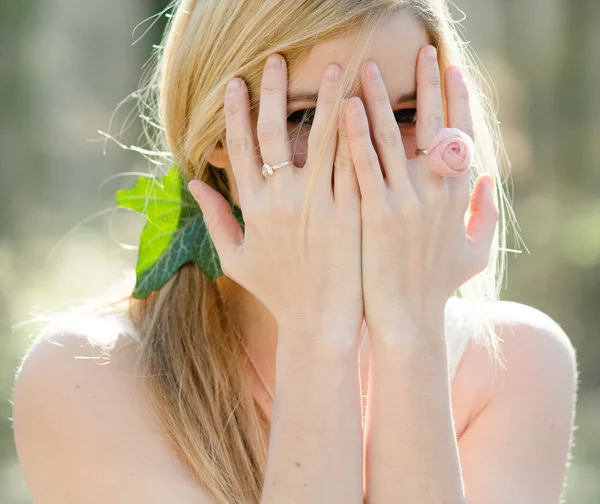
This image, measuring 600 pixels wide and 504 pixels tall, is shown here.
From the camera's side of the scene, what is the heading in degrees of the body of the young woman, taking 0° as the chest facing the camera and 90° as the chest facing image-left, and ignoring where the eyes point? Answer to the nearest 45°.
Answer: approximately 0°
